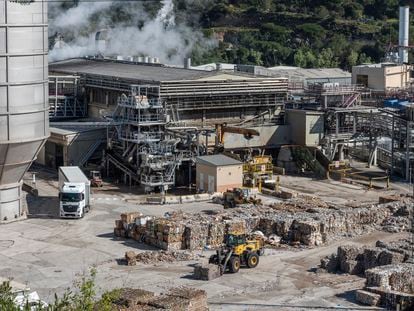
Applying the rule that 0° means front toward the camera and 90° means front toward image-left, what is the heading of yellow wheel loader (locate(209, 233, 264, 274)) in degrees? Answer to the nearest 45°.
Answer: approximately 45°

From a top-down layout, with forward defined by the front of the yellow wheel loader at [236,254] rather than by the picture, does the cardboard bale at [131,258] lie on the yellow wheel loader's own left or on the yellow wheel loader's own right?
on the yellow wheel loader's own right

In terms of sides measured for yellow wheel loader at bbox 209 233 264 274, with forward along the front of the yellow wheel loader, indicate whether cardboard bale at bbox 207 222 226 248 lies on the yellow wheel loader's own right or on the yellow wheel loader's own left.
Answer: on the yellow wheel loader's own right

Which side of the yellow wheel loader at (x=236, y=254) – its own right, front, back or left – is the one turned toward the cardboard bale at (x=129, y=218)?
right

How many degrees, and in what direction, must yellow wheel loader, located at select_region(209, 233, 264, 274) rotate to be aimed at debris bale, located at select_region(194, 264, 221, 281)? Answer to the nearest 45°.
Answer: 0° — it already faces it

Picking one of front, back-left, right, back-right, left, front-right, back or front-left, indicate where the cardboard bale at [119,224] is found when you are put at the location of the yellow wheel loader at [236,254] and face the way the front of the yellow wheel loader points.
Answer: right

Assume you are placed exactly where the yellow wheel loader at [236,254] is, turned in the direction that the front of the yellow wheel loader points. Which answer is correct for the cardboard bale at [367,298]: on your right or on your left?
on your left

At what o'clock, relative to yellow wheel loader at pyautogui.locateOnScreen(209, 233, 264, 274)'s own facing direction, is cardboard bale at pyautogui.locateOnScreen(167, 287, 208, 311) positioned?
The cardboard bale is roughly at 11 o'clock from the yellow wheel loader.

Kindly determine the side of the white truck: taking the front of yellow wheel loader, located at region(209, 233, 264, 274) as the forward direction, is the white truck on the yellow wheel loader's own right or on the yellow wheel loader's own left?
on the yellow wheel loader's own right

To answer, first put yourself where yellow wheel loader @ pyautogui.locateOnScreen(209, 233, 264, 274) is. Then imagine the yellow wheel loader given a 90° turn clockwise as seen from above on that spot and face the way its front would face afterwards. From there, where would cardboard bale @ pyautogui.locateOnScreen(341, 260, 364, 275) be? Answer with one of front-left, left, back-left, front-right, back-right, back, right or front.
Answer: back-right

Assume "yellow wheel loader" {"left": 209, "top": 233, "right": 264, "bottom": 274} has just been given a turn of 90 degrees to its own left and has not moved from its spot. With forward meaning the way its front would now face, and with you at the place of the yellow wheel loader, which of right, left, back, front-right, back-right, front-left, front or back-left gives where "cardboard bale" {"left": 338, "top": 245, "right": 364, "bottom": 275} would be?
front-left

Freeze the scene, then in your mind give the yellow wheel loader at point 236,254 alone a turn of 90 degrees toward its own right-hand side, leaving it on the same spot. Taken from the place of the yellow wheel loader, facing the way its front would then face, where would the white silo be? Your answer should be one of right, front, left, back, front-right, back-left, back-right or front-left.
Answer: front

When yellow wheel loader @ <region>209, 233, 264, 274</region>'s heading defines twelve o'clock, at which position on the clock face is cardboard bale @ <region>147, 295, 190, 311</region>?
The cardboard bale is roughly at 11 o'clock from the yellow wheel loader.
